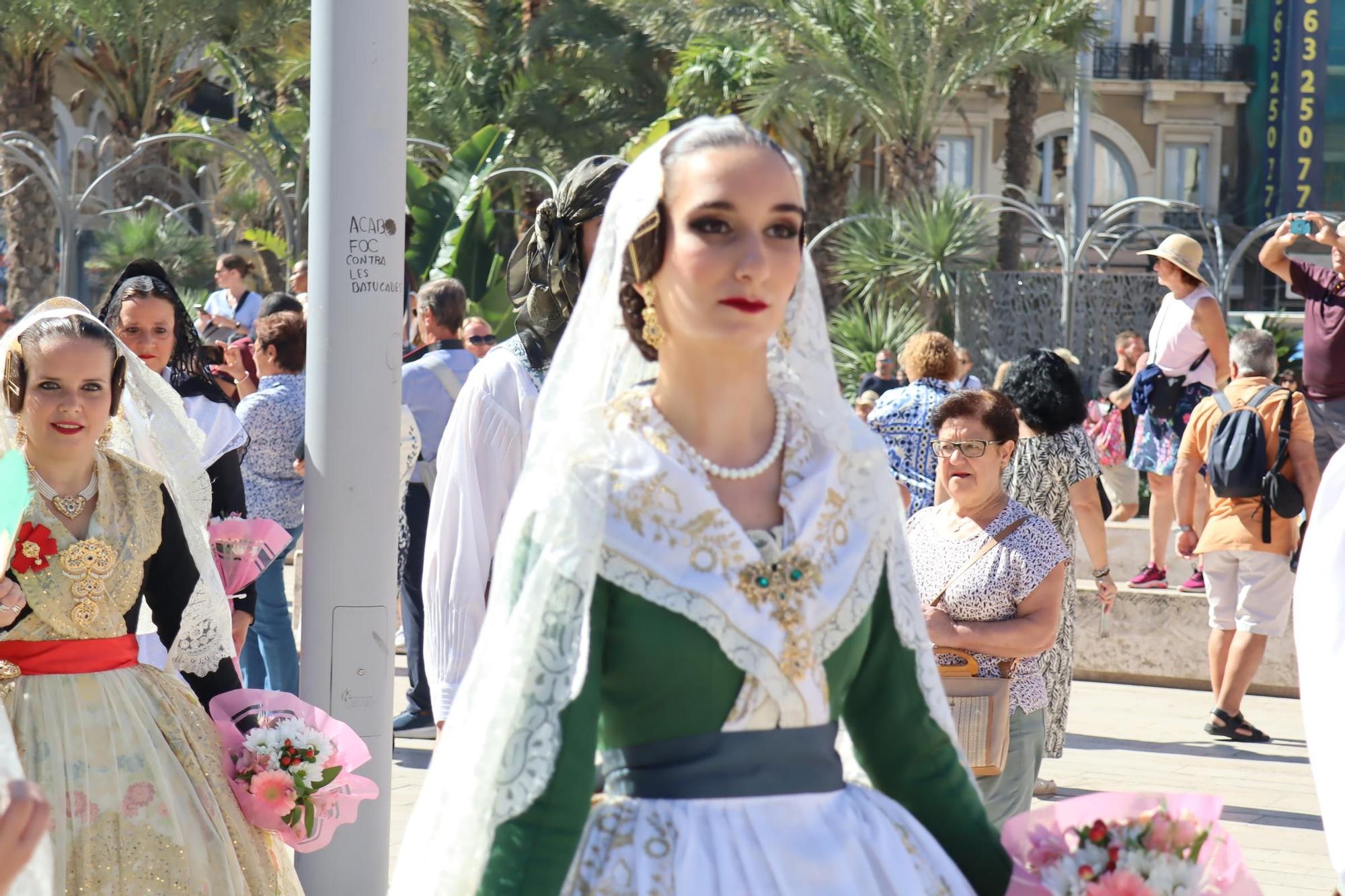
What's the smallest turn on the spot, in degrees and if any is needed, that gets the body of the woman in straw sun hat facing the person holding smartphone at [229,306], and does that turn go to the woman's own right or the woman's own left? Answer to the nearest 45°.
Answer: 0° — they already face them

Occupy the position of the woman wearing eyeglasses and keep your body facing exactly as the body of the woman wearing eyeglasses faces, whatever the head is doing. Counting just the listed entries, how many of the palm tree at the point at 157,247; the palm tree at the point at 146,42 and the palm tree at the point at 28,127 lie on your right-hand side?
3

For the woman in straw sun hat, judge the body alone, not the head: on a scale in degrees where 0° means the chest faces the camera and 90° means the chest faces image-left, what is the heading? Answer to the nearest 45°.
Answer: approximately 90°

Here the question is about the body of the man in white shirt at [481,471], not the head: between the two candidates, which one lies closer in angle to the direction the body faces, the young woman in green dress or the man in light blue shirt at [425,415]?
the man in light blue shirt

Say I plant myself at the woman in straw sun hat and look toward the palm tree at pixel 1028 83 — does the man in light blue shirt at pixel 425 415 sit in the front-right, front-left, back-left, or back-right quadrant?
back-left

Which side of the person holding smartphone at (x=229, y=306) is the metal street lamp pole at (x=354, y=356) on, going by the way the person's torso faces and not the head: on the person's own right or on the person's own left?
on the person's own left

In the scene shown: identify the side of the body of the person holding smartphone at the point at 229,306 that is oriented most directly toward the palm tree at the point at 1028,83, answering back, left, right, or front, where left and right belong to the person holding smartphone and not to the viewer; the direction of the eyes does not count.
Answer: back
